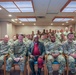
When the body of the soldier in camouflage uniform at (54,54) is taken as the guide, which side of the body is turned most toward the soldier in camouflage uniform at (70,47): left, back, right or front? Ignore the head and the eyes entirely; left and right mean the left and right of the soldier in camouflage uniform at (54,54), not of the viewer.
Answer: left

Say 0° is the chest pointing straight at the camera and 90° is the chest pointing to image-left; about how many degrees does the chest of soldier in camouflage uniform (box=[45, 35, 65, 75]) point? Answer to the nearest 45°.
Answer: approximately 0°

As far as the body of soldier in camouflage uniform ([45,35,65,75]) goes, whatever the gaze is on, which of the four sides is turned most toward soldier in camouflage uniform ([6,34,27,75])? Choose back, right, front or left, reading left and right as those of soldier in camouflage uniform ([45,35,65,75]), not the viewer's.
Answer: right
